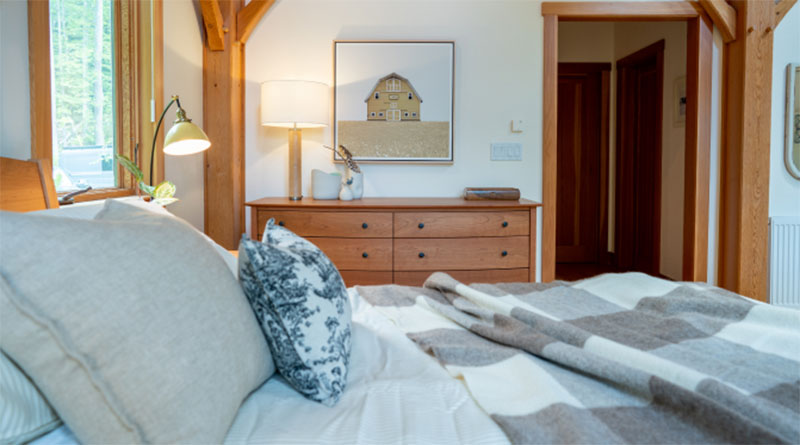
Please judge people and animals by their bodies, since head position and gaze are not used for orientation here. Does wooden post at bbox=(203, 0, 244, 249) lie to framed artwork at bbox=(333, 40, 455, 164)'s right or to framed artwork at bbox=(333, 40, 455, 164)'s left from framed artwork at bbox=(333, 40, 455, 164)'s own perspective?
on its right

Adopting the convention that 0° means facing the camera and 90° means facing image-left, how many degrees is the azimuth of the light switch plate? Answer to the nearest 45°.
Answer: approximately 0°

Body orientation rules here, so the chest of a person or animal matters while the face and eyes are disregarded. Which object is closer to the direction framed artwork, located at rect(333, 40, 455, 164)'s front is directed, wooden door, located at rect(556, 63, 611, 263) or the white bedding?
the white bedding

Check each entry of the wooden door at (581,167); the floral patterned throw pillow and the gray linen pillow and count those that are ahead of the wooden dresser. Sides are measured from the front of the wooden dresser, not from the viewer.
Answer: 2
